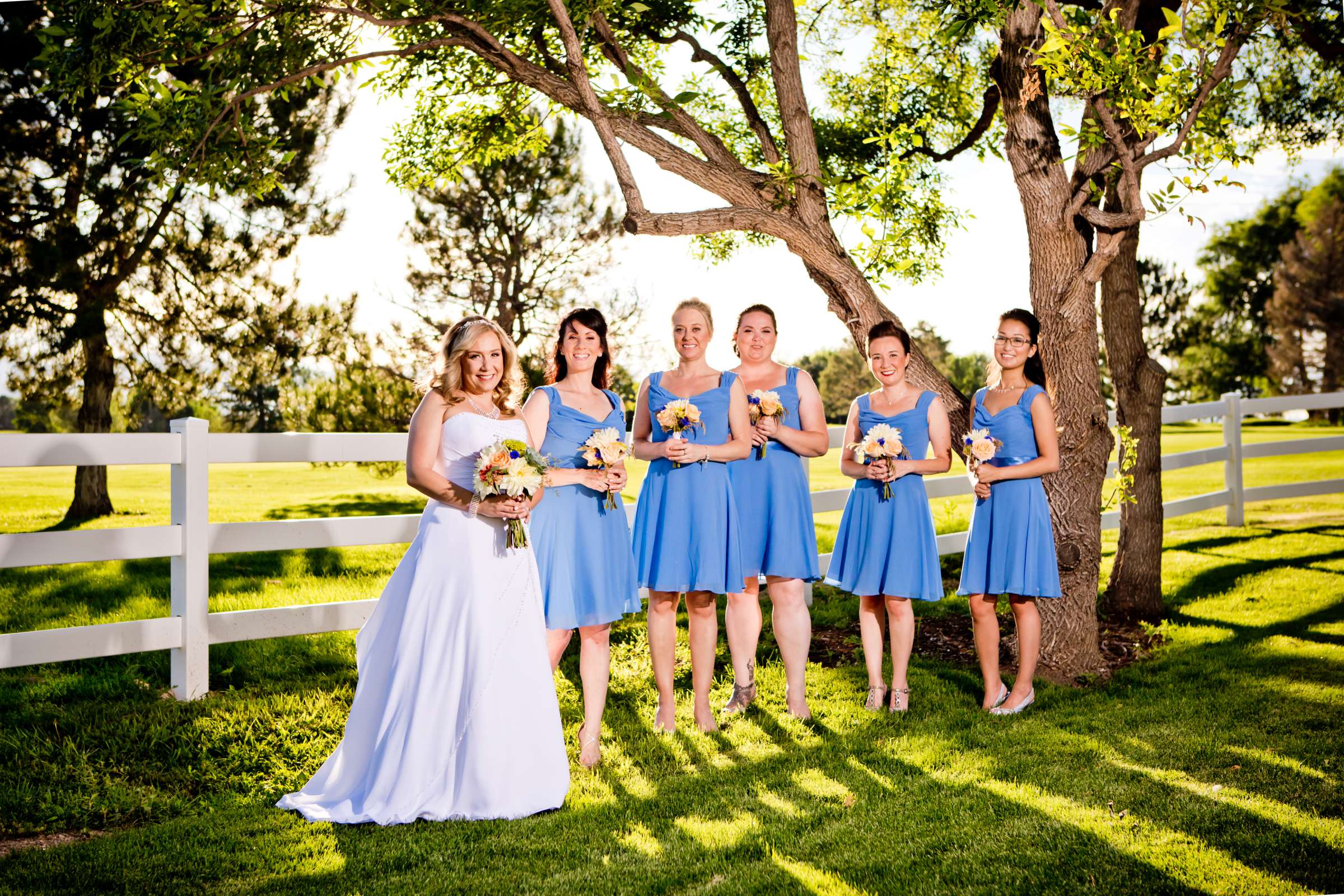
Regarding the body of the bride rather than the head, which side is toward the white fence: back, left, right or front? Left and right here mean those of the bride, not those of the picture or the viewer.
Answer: back

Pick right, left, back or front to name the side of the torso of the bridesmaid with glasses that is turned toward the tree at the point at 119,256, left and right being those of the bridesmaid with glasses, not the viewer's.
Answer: right

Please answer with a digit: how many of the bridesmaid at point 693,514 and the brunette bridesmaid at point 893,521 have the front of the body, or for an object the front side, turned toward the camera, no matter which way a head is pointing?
2

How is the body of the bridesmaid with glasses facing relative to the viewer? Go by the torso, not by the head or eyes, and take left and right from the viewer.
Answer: facing the viewer and to the left of the viewer

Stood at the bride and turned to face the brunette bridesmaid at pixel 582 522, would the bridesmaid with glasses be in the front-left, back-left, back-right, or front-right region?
front-right

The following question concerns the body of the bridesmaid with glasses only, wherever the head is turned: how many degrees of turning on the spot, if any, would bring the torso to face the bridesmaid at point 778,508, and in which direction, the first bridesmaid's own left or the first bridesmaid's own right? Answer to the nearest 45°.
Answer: approximately 45° to the first bridesmaid's own right

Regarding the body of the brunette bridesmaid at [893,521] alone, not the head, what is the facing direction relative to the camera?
toward the camera

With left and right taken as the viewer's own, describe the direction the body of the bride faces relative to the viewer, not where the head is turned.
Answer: facing the viewer and to the right of the viewer
